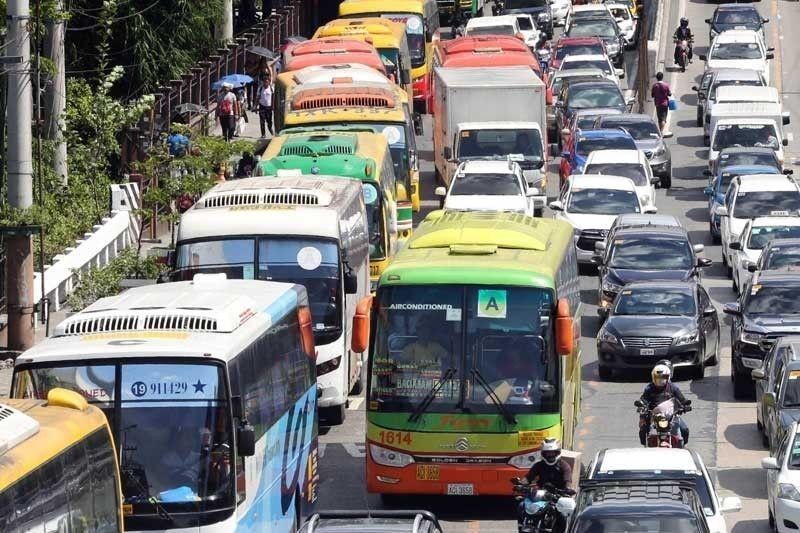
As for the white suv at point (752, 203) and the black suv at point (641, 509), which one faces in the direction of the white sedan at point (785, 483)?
the white suv

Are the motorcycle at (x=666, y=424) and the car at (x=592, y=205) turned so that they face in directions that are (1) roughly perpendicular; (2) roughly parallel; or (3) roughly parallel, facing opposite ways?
roughly parallel

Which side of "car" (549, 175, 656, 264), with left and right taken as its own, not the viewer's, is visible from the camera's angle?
front

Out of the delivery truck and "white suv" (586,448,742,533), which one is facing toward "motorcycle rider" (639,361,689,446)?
the delivery truck

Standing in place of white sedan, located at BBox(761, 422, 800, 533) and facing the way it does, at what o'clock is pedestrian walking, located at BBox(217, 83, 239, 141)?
The pedestrian walking is roughly at 5 o'clock from the white sedan.

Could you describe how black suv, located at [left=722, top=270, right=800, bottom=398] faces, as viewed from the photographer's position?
facing the viewer

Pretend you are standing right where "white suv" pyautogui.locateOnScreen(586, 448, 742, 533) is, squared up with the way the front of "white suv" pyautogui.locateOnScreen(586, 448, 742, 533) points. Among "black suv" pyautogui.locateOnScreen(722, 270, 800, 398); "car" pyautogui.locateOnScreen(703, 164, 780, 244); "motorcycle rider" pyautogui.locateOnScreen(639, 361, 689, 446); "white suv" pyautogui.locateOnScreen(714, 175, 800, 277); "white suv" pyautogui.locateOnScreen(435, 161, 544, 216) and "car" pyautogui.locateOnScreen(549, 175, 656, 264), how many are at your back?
6

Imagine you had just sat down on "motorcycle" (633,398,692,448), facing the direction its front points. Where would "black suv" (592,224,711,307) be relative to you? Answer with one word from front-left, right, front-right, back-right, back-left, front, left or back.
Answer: back

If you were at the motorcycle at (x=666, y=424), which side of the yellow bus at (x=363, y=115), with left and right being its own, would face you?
front

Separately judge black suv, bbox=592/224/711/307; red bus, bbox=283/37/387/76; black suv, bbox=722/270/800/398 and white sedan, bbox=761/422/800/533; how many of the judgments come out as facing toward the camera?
4

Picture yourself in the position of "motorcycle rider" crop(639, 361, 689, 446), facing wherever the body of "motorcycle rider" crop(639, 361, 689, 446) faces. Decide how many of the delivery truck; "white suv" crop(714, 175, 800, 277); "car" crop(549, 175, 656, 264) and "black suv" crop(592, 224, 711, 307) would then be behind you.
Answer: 4

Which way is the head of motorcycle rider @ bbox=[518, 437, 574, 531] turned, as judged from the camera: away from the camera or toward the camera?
toward the camera

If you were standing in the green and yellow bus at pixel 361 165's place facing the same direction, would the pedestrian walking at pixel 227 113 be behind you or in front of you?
behind

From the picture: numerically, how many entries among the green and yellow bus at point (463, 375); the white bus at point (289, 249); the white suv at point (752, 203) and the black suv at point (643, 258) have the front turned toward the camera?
4

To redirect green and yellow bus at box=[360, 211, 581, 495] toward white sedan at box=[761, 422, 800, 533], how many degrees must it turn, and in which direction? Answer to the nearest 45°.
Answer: approximately 90° to its left

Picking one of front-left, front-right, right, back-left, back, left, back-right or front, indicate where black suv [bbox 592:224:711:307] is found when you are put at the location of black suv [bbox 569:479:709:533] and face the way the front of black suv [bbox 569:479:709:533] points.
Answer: back

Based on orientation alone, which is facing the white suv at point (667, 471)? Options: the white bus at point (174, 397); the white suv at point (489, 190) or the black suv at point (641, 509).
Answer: the white suv at point (489, 190)

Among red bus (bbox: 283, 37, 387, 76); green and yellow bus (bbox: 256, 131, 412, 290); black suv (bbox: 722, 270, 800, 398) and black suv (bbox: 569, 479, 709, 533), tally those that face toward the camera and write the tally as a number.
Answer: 4

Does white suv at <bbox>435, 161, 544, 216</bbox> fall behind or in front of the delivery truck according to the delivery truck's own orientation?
in front
